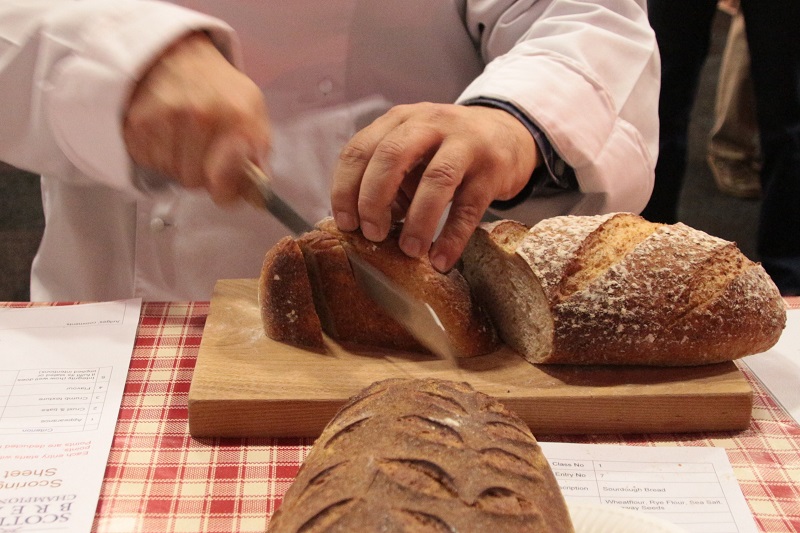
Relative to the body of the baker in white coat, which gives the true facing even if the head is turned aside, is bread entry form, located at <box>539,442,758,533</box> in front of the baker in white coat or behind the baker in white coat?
in front

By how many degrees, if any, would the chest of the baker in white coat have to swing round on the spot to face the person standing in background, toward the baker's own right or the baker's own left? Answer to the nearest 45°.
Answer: approximately 135° to the baker's own left

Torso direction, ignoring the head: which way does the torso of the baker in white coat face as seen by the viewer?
toward the camera

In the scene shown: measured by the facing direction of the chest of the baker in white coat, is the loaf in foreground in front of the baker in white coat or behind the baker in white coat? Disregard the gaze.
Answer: in front

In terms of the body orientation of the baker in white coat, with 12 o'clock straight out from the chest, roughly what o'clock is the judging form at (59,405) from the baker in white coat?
The judging form is roughly at 1 o'clock from the baker in white coat.
